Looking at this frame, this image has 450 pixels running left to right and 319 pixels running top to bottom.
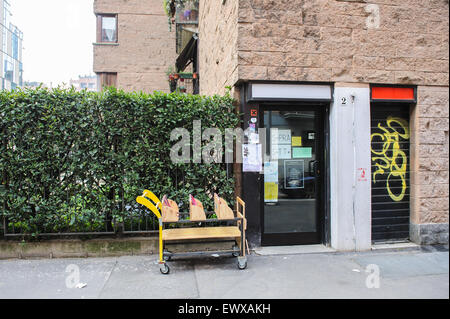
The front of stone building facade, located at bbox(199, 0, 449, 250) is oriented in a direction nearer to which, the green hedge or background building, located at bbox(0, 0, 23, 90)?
the green hedge

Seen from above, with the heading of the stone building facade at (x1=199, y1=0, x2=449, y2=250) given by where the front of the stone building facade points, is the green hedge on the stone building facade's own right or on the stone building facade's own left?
on the stone building facade's own right

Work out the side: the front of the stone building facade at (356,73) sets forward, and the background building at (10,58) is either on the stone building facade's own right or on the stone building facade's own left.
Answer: on the stone building facade's own right

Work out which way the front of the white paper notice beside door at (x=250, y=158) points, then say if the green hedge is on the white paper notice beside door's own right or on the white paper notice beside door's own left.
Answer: on the white paper notice beside door's own right

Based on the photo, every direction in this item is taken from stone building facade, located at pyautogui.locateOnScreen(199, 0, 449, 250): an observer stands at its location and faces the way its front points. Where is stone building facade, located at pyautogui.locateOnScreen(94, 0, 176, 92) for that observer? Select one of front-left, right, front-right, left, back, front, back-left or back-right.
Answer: back-right

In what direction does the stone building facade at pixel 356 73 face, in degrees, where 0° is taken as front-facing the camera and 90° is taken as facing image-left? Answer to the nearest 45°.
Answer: approximately 0°

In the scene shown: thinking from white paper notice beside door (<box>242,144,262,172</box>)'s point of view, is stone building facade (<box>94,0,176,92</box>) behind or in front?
behind

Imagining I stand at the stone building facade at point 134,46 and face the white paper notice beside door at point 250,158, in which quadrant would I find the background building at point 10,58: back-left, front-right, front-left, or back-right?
back-right

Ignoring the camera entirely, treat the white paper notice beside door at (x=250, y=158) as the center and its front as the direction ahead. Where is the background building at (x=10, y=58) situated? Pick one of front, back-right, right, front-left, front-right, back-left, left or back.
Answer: back-right
